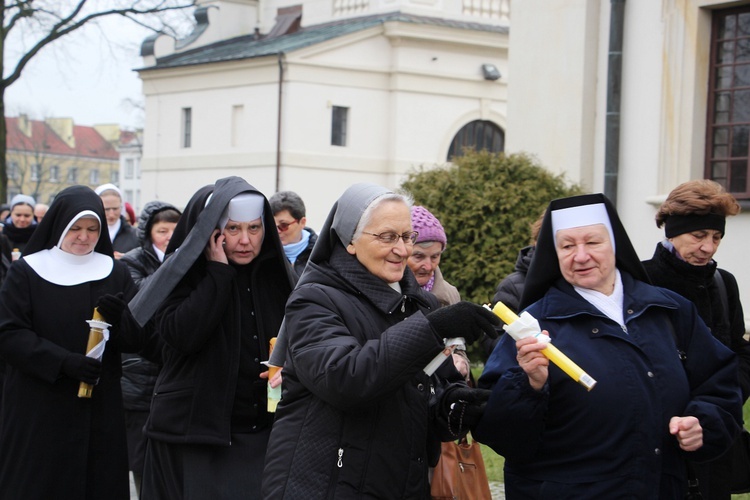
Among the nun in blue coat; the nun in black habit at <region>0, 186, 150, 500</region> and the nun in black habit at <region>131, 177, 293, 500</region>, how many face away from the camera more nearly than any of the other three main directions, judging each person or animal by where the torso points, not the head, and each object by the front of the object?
0

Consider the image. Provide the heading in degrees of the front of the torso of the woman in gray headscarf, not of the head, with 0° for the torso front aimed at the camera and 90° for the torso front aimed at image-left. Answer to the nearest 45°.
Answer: approximately 315°

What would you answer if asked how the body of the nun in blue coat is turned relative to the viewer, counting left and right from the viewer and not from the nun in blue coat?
facing the viewer

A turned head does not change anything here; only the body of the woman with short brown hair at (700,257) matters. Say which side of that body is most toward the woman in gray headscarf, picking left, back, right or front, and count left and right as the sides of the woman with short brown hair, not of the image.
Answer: right

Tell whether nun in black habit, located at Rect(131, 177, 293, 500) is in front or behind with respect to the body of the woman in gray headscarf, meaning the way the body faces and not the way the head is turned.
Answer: behind

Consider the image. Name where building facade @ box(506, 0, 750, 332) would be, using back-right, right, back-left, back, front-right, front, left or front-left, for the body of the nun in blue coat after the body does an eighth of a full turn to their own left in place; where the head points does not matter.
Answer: back-left

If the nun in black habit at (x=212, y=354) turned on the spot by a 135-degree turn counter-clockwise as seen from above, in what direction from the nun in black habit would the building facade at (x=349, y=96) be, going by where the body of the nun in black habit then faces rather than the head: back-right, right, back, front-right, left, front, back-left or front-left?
front

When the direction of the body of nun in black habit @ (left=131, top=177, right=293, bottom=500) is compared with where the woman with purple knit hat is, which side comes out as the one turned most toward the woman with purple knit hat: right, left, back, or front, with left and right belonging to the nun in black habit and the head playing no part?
left

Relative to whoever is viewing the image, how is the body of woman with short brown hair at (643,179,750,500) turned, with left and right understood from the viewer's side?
facing the viewer and to the right of the viewer

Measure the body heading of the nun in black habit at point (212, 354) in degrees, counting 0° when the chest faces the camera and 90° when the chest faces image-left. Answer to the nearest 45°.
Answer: approximately 315°

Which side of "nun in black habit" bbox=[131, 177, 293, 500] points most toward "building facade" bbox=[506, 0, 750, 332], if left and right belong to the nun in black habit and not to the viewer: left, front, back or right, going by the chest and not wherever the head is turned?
left

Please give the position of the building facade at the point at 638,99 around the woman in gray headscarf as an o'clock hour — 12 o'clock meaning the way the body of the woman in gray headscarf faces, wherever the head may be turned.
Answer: The building facade is roughly at 8 o'clock from the woman in gray headscarf.

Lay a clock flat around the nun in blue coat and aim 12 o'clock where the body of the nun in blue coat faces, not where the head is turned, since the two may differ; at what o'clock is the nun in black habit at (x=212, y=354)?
The nun in black habit is roughly at 4 o'clock from the nun in blue coat.
